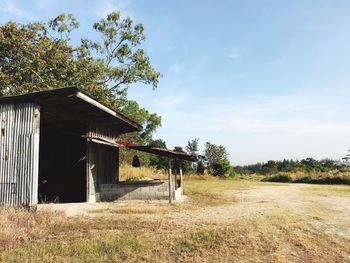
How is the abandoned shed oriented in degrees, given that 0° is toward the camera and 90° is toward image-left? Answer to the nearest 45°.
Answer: approximately 315°

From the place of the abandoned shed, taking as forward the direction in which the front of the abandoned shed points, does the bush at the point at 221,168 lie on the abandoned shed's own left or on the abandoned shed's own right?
on the abandoned shed's own left

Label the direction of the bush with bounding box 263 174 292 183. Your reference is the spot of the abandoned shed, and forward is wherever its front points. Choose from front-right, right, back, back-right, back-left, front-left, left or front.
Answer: left

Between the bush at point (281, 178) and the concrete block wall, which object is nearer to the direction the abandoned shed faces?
the concrete block wall
